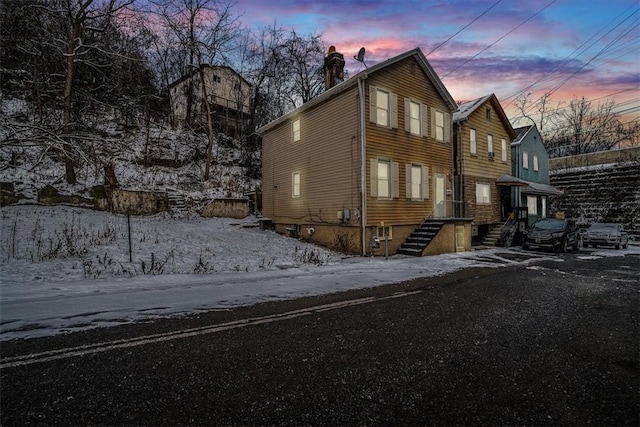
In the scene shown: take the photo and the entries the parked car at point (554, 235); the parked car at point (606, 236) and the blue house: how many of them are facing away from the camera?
0

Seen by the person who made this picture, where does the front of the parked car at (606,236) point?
facing the viewer and to the left of the viewer

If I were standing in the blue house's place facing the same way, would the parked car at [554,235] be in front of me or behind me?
in front

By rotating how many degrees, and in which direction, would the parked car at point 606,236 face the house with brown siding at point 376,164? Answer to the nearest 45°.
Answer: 0° — it already faces it

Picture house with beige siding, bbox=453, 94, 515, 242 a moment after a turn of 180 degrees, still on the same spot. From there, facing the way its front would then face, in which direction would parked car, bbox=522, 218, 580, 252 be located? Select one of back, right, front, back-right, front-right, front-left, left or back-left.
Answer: back

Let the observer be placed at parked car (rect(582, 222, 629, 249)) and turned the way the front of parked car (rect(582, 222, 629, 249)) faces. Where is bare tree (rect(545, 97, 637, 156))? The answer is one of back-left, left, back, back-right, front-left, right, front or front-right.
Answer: back-right

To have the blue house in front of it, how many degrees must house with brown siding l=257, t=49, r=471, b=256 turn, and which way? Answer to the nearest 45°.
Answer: approximately 90° to its left

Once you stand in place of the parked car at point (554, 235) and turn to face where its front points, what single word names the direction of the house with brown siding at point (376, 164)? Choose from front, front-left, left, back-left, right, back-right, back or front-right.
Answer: front

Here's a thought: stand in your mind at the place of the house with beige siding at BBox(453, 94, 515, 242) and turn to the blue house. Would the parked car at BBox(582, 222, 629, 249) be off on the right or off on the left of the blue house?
right

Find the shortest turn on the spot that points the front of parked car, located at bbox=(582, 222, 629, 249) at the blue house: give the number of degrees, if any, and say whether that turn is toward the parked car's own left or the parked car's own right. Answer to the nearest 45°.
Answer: approximately 90° to the parked car's own right

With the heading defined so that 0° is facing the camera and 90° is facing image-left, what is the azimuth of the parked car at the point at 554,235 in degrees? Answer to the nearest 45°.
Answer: approximately 45°

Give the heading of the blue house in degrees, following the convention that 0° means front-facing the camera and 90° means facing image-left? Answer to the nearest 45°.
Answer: approximately 315°

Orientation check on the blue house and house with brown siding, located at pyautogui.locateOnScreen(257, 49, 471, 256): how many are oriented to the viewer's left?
0

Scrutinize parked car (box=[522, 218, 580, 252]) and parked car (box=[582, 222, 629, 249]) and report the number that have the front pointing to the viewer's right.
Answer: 0
